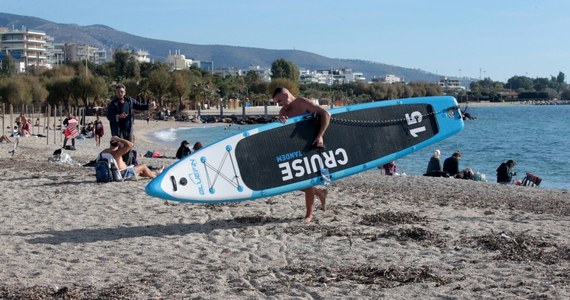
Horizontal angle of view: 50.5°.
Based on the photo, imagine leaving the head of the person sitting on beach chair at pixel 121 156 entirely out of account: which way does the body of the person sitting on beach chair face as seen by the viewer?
to the viewer's right

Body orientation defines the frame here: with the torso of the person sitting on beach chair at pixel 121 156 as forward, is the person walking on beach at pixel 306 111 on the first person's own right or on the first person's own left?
on the first person's own right

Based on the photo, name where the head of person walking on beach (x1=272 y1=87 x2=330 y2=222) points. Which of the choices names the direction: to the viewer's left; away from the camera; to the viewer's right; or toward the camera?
to the viewer's left

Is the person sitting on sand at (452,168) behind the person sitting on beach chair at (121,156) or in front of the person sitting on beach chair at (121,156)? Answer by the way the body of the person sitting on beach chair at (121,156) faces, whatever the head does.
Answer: in front
